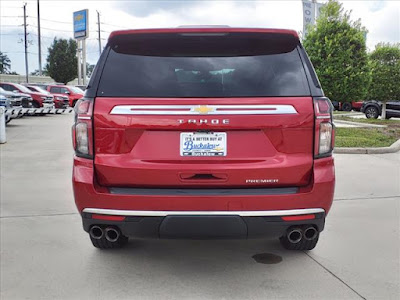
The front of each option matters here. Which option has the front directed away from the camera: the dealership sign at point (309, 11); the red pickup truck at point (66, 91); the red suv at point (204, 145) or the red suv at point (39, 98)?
the red suv at point (204, 145)

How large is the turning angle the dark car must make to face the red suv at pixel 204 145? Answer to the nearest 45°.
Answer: approximately 90° to its left

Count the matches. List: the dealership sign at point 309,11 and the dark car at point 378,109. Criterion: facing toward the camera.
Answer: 1

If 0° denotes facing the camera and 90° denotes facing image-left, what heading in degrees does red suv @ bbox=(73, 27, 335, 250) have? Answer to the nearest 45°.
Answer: approximately 180°

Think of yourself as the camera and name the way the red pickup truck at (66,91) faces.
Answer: facing the viewer and to the right of the viewer

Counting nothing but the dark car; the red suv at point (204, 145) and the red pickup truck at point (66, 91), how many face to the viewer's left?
1

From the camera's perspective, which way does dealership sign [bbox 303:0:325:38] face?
toward the camera

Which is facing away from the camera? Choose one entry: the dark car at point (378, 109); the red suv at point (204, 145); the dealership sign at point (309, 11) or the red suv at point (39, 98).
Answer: the red suv at point (204, 145)

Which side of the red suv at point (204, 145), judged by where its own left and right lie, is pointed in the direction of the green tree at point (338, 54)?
front
